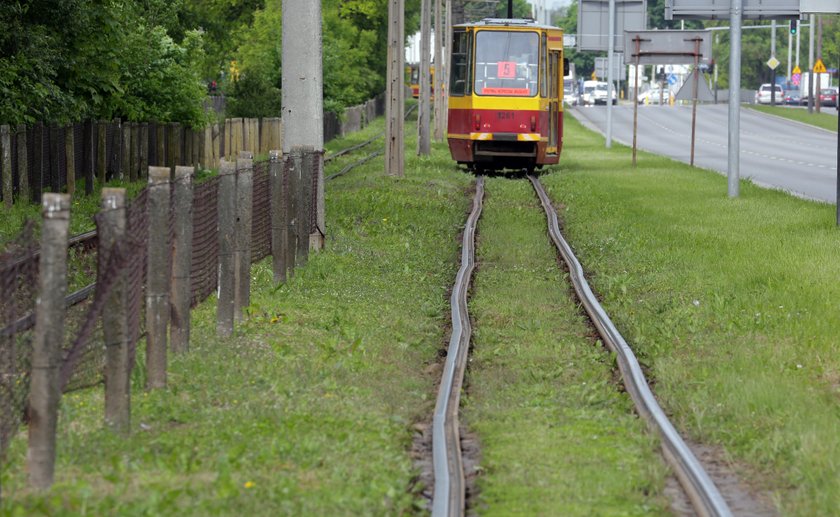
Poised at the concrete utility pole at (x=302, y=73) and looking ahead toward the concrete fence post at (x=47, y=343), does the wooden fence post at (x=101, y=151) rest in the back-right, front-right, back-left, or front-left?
back-right

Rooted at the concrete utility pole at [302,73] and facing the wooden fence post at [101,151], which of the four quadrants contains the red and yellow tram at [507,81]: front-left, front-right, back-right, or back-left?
front-right

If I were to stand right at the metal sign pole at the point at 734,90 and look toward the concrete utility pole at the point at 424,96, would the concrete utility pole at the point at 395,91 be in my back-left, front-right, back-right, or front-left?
front-left

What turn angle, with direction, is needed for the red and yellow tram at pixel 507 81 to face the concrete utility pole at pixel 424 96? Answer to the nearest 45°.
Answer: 0° — it already faces it
